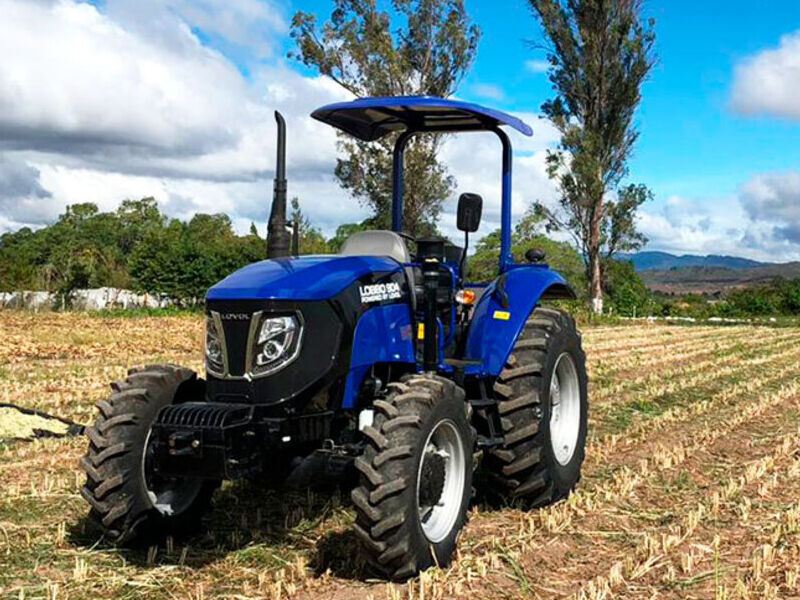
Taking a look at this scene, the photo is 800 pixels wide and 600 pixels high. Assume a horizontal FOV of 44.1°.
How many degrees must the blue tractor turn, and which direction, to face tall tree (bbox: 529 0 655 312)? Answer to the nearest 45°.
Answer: approximately 135° to its right

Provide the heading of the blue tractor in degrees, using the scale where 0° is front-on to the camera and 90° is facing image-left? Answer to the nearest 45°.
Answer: approximately 45°
